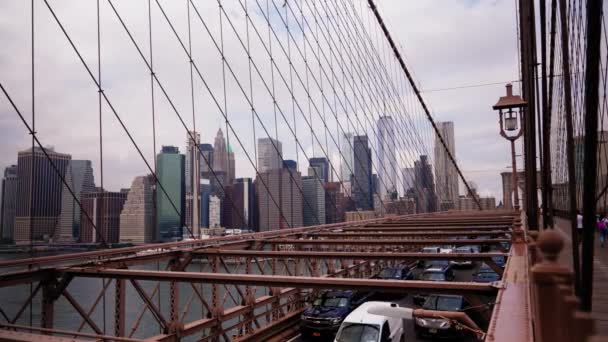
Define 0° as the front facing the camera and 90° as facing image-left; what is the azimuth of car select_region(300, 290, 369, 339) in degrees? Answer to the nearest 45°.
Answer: approximately 45°

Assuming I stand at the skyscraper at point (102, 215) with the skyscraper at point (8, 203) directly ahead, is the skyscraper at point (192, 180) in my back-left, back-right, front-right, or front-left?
back-right

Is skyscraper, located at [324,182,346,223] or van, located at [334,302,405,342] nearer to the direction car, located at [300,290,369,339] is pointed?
the van

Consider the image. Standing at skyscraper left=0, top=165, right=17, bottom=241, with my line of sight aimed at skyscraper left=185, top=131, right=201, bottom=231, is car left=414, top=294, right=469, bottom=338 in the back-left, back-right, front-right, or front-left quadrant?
front-right

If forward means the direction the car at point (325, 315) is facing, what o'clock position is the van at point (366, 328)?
the van at point (366, 328) is roughly at 10 o'clock from the car at point (325, 315).

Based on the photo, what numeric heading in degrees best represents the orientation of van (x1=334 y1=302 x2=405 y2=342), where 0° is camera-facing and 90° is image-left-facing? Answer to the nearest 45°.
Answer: approximately 45°

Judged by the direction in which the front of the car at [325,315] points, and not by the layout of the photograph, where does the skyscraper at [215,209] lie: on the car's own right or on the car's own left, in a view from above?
on the car's own right

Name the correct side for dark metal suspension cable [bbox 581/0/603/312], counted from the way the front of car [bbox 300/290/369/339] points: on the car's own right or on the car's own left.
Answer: on the car's own left

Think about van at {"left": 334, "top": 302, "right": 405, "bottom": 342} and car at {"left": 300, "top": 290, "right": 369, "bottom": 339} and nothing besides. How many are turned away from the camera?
0
